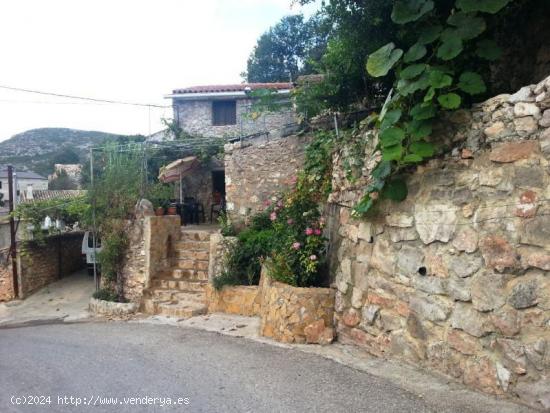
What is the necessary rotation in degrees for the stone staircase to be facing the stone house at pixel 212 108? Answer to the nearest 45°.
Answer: approximately 180°

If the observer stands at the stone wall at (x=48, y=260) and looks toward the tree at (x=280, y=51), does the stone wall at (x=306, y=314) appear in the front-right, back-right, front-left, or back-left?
back-right

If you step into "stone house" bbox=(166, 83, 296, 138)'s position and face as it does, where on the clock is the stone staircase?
The stone staircase is roughly at 12 o'clock from the stone house.

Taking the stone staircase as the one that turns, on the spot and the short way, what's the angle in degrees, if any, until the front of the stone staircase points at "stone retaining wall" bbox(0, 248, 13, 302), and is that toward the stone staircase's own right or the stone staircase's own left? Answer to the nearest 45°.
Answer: approximately 135° to the stone staircase's own right

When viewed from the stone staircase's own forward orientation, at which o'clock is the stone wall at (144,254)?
The stone wall is roughly at 4 o'clock from the stone staircase.

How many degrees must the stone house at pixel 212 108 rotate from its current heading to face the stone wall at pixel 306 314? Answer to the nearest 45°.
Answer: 0° — it already faces it

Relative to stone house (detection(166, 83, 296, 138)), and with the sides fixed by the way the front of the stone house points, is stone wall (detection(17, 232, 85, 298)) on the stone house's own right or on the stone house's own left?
on the stone house's own right

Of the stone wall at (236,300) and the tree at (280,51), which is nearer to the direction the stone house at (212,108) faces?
the stone wall

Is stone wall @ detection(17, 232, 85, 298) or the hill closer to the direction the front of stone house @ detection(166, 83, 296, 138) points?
the stone wall

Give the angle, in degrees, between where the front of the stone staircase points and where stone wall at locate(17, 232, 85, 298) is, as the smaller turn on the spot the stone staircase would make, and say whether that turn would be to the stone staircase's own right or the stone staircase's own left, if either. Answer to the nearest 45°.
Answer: approximately 135° to the stone staircase's own right

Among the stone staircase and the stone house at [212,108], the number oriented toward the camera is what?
2

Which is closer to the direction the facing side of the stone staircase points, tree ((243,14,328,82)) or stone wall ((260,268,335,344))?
the stone wall
